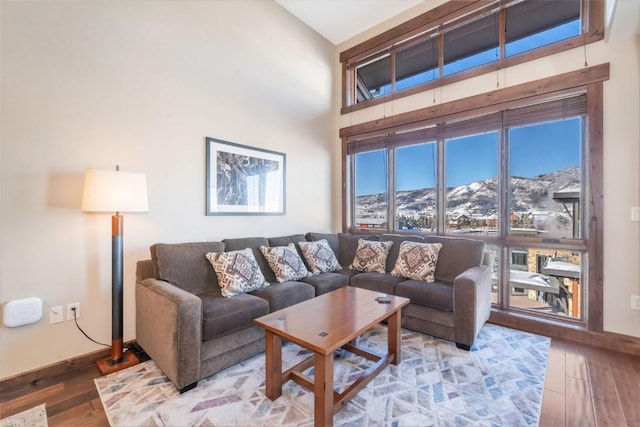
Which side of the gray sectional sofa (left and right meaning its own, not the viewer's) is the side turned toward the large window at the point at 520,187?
left

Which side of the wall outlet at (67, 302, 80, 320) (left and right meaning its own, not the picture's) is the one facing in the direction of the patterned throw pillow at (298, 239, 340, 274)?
left

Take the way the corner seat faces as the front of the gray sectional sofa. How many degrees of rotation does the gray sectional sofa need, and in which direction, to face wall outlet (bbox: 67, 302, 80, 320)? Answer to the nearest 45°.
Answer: approximately 90° to its right

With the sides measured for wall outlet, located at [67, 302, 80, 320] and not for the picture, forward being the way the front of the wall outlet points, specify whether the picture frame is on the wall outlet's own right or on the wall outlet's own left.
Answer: on the wall outlet's own left

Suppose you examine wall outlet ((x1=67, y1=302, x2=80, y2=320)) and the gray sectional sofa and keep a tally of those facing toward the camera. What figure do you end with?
2

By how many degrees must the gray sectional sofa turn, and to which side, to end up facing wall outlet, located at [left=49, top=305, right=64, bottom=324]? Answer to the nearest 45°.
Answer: approximately 90° to its right

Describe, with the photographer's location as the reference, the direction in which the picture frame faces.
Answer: facing the viewer and to the right of the viewer

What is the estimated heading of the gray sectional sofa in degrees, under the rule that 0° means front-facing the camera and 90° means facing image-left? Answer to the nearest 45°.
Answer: approximately 0°

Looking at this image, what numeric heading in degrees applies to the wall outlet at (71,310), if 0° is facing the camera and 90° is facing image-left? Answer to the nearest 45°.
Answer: approximately 0°

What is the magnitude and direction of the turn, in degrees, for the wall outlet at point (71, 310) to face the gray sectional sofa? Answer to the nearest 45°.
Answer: approximately 45° to its left
